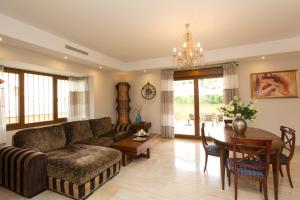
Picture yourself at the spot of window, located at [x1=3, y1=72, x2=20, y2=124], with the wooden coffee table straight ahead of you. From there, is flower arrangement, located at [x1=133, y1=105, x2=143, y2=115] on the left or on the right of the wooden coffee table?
left

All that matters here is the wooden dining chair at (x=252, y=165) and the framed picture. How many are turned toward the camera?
1

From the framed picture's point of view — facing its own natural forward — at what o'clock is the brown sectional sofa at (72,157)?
The brown sectional sofa is roughly at 1 o'clock from the framed picture.

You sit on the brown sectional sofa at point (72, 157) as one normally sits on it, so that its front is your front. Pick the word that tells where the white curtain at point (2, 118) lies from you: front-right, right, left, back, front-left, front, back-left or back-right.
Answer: back

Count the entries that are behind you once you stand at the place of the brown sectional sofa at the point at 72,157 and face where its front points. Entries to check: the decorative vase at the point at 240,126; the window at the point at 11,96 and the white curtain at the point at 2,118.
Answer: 2

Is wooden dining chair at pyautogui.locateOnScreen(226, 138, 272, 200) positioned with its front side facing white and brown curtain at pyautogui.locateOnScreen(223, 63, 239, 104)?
yes

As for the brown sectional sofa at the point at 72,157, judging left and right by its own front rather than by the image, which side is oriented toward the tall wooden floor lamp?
left

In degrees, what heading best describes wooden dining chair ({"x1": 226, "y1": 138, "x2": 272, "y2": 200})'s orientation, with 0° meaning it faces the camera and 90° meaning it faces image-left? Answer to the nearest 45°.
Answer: approximately 180°

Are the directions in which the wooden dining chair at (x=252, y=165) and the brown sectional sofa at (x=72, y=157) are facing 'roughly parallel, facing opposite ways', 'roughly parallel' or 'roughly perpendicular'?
roughly perpendicular
